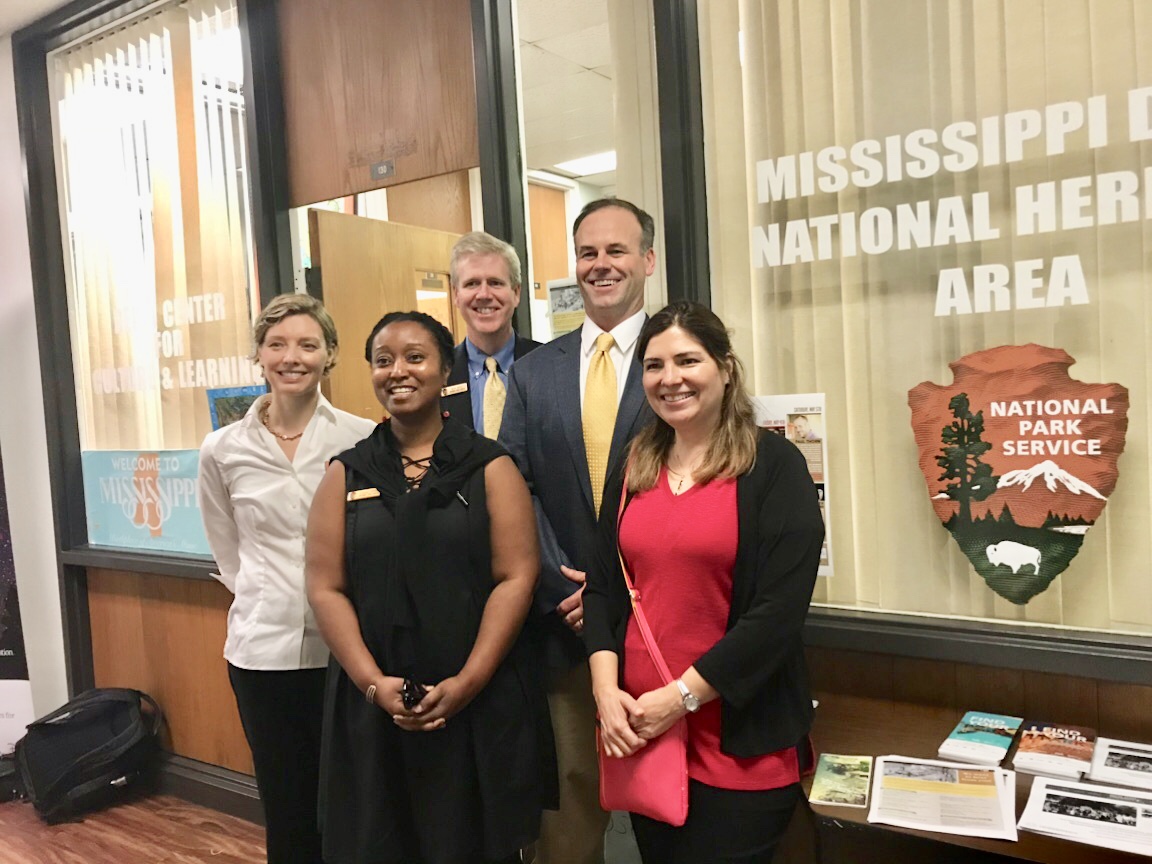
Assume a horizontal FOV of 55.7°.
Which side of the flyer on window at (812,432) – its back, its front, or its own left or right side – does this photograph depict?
front

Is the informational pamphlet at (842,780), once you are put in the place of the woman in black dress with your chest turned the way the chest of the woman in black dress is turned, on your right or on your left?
on your left

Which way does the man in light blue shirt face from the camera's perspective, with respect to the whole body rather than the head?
toward the camera

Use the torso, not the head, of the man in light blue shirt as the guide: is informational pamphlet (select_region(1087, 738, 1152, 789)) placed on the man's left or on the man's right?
on the man's left

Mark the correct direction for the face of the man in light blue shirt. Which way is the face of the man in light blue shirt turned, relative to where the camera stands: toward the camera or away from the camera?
toward the camera

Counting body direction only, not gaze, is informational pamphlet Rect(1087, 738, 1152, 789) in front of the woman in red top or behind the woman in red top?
behind

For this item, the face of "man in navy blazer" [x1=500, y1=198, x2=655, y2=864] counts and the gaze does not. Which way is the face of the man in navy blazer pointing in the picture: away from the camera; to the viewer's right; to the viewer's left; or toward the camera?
toward the camera

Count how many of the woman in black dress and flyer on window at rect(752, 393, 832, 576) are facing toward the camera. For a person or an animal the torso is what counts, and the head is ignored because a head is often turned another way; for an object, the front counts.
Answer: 2

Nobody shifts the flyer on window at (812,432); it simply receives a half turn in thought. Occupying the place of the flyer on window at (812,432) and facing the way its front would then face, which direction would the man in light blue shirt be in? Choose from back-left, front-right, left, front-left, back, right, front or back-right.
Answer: left

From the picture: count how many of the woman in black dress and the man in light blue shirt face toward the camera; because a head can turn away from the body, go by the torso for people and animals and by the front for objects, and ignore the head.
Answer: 2

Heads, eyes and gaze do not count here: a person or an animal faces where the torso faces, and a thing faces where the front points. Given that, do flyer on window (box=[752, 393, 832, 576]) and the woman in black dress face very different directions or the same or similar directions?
same or similar directions

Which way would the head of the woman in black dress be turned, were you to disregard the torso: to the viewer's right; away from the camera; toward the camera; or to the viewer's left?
toward the camera

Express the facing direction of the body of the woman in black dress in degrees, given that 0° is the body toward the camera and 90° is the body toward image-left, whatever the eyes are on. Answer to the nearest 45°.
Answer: approximately 0°
